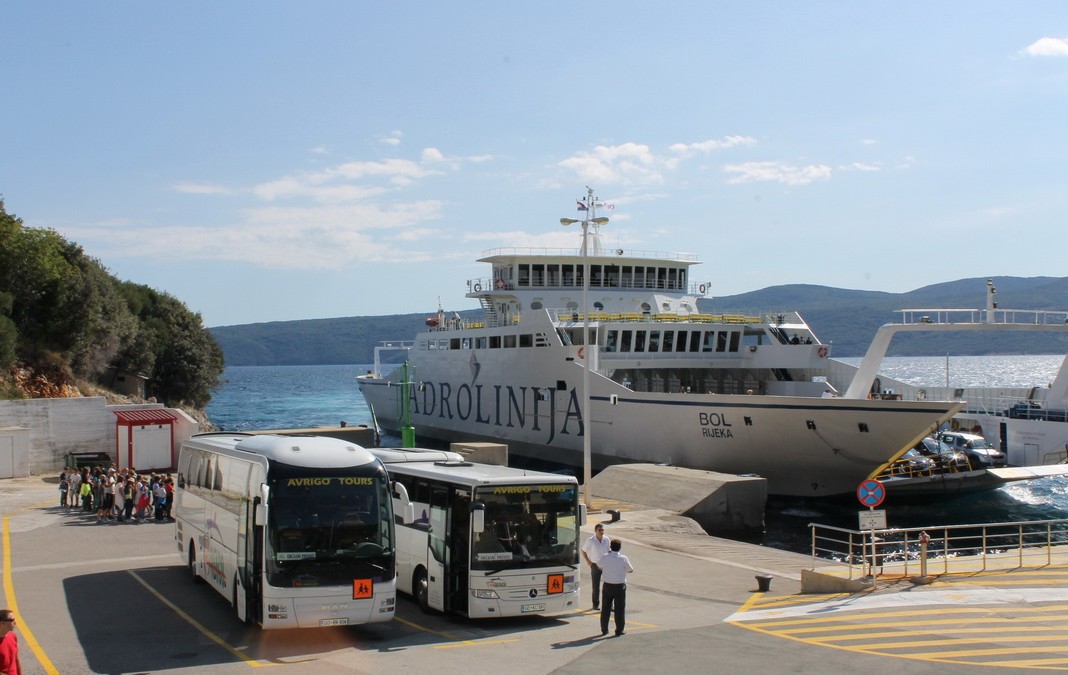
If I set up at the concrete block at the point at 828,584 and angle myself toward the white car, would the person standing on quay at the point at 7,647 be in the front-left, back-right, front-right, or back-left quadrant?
back-left

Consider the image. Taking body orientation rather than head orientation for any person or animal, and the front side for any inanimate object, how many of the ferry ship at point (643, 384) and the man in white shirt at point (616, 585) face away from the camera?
1

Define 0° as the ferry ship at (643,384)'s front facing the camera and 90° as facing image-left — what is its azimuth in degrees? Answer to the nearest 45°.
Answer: approximately 315°

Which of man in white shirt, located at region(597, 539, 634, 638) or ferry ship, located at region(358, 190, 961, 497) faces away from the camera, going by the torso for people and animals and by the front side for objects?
the man in white shirt

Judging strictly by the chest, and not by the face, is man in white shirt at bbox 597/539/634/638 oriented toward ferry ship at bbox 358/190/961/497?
yes

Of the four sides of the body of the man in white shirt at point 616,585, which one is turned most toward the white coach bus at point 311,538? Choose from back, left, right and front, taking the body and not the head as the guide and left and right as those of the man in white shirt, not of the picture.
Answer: left

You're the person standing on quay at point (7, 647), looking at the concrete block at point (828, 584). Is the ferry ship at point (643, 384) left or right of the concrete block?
left

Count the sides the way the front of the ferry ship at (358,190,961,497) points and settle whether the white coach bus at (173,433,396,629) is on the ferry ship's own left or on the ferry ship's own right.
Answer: on the ferry ship's own right

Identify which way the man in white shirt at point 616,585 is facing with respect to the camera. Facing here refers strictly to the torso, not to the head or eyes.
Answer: away from the camera
